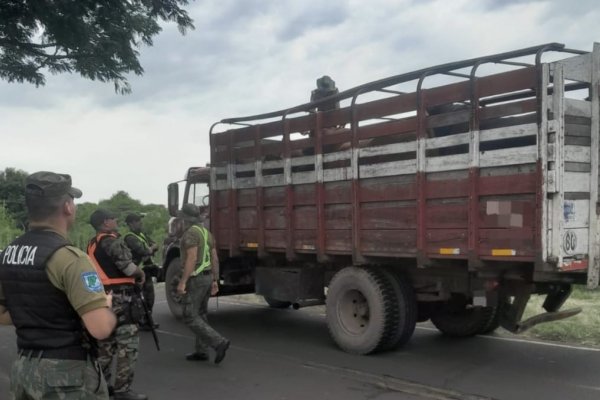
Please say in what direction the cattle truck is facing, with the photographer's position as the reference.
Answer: facing away from the viewer and to the left of the viewer

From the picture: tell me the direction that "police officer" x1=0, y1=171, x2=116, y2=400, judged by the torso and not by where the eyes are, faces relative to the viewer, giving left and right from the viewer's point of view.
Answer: facing away from the viewer and to the right of the viewer

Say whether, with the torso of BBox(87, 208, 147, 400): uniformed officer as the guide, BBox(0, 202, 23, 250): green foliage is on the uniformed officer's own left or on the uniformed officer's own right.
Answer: on the uniformed officer's own left

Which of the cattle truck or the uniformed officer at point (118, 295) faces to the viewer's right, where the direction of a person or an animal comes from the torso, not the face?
the uniformed officer

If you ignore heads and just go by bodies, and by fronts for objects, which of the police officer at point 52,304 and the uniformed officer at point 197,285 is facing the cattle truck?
the police officer

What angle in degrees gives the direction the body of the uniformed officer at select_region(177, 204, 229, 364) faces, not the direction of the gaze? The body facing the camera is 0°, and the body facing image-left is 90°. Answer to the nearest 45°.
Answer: approximately 135°

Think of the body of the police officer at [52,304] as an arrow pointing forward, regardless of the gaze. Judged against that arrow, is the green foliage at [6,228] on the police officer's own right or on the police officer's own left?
on the police officer's own left

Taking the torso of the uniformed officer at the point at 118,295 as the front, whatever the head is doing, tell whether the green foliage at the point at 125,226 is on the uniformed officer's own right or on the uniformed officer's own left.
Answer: on the uniformed officer's own left

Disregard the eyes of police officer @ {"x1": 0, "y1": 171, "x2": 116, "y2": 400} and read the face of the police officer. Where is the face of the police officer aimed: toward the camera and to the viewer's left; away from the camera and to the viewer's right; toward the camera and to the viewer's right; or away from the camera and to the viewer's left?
away from the camera and to the viewer's right
